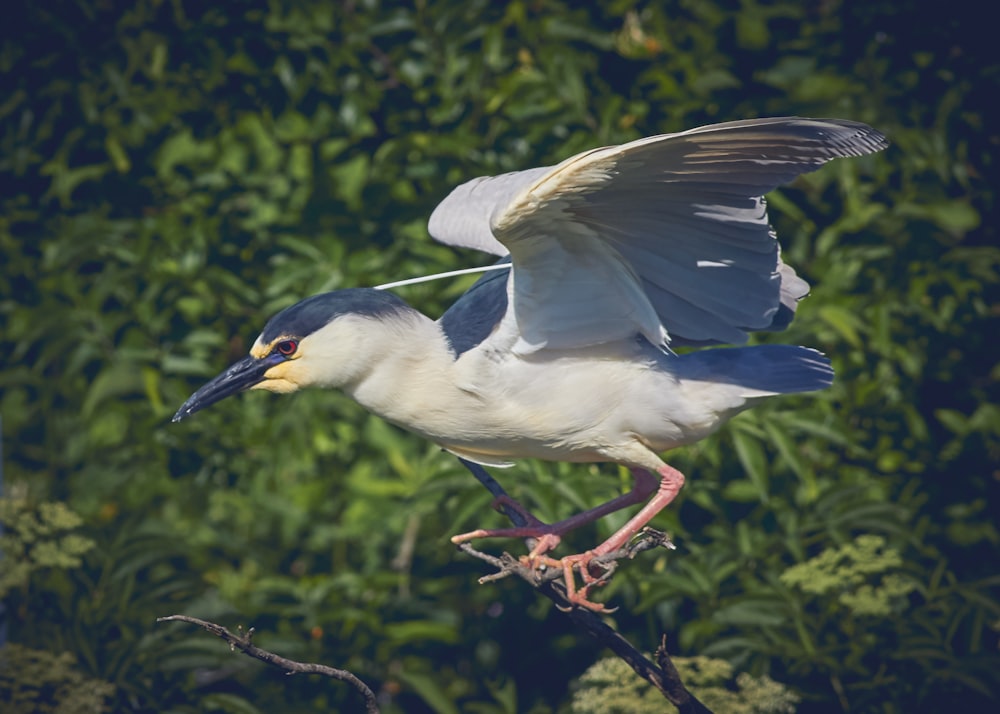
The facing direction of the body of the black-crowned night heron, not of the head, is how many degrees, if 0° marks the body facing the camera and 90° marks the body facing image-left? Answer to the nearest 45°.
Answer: approximately 90°

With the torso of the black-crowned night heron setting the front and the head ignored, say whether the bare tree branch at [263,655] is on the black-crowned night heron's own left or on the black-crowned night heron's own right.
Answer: on the black-crowned night heron's own left
